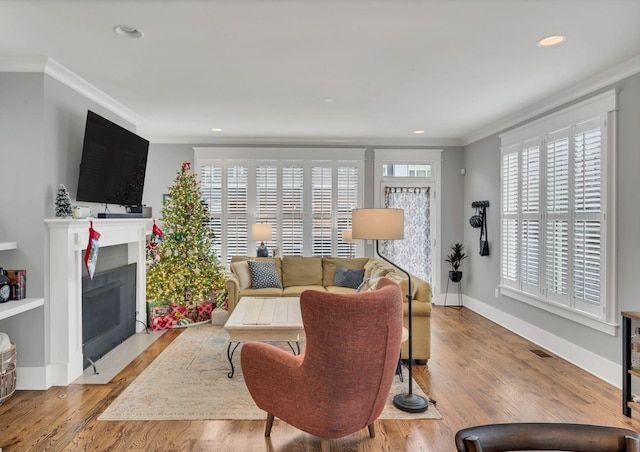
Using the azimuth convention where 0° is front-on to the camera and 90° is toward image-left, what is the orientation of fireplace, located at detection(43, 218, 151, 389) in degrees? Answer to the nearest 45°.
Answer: approximately 315°

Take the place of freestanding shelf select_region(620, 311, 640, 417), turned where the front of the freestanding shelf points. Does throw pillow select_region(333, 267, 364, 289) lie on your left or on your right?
on your right

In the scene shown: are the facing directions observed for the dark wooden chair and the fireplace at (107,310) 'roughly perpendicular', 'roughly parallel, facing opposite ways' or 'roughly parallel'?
roughly perpendicular

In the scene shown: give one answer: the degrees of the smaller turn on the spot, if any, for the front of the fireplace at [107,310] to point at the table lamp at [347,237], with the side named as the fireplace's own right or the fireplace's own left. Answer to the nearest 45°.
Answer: approximately 45° to the fireplace's own left

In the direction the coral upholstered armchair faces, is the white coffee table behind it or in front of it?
in front

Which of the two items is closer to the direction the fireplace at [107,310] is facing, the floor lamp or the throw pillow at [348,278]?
the floor lamp

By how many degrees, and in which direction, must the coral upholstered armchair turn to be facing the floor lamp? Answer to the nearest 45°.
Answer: approximately 90° to its right

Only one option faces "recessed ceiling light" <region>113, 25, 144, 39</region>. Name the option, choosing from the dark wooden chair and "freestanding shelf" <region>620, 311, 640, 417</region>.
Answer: the freestanding shelf

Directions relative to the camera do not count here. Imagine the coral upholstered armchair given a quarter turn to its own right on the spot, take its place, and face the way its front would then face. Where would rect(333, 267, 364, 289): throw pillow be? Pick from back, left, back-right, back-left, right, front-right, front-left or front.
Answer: front-left

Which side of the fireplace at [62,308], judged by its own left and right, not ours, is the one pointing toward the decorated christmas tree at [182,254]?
left

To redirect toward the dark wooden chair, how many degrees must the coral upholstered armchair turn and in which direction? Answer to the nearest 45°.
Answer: approximately 180°

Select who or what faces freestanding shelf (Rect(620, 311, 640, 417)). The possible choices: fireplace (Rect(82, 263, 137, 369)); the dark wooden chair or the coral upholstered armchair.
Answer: the fireplace

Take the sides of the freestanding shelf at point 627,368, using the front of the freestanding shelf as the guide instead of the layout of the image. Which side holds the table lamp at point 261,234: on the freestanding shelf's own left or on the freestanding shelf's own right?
on the freestanding shelf's own right
